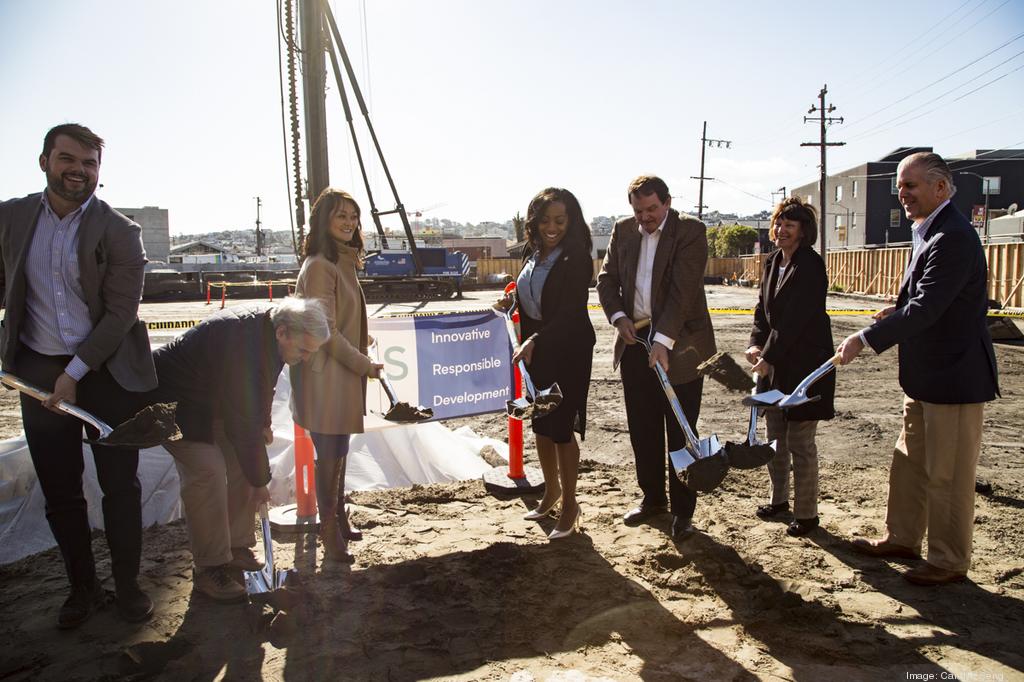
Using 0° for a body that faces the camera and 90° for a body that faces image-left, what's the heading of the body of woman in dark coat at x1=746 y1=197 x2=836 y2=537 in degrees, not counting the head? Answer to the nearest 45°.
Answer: approximately 45°

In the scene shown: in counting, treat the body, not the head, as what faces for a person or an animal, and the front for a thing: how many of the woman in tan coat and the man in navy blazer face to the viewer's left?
1

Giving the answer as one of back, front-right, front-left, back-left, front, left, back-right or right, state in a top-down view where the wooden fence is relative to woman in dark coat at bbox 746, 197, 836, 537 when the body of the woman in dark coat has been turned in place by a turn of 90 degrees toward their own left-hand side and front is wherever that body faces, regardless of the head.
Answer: back-left

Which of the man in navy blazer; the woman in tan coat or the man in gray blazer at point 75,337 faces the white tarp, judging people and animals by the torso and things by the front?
the man in navy blazer

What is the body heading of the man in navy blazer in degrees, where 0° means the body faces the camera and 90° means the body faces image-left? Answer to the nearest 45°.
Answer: approximately 90°

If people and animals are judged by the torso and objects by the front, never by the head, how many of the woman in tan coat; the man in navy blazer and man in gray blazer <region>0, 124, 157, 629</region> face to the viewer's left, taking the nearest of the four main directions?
1

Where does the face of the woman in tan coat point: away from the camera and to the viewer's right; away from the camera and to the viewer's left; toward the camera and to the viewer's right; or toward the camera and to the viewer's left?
toward the camera and to the viewer's right

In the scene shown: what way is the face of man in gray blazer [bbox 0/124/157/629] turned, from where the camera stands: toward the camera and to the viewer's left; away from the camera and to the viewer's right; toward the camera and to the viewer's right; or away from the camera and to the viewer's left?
toward the camera and to the viewer's right

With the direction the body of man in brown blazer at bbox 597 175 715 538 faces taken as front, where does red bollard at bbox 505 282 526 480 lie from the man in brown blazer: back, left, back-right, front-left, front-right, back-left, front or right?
right

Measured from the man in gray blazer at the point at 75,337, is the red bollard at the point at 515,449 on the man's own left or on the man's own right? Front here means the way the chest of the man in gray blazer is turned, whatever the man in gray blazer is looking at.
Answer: on the man's own left

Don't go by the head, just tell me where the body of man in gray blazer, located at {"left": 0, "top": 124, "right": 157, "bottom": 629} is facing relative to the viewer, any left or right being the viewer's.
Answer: facing the viewer
